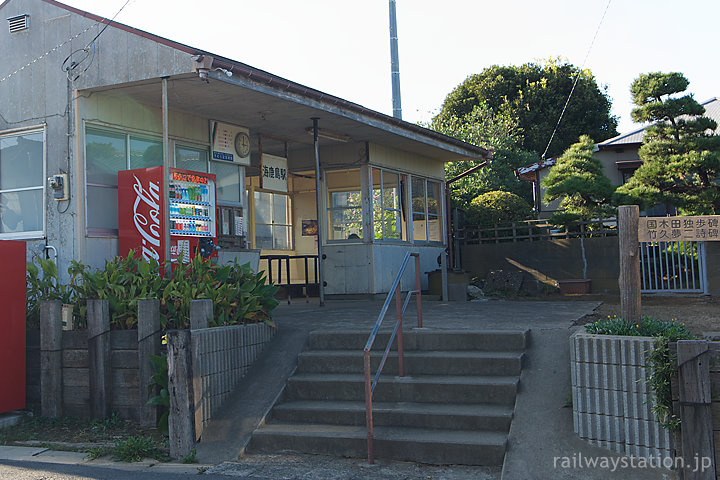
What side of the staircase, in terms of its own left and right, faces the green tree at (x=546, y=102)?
back

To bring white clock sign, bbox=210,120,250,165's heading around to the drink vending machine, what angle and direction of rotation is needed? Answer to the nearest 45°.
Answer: approximately 90° to its right

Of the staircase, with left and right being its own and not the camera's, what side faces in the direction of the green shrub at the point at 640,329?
left

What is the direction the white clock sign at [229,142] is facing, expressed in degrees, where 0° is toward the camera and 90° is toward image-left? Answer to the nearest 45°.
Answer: approximately 315°

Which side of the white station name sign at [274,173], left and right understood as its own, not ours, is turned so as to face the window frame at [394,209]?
left

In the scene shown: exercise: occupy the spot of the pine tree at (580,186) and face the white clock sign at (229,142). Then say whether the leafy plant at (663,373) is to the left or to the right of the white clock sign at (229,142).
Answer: left

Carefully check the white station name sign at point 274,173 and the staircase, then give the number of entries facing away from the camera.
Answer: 0

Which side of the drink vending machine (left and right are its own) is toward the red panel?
right

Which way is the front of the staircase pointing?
toward the camera
